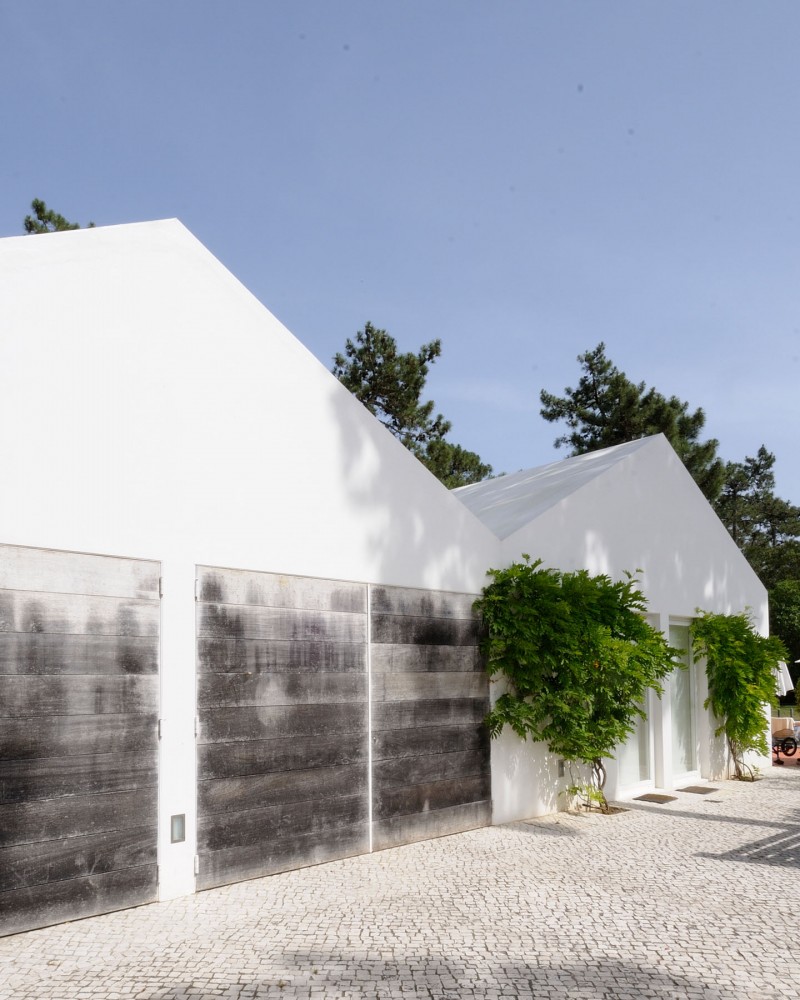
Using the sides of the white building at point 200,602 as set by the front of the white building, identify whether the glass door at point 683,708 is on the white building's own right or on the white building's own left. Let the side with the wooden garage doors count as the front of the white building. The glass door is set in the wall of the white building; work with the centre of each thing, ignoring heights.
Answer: on the white building's own left

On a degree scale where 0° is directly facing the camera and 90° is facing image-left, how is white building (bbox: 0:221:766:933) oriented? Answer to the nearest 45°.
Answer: approximately 315°
